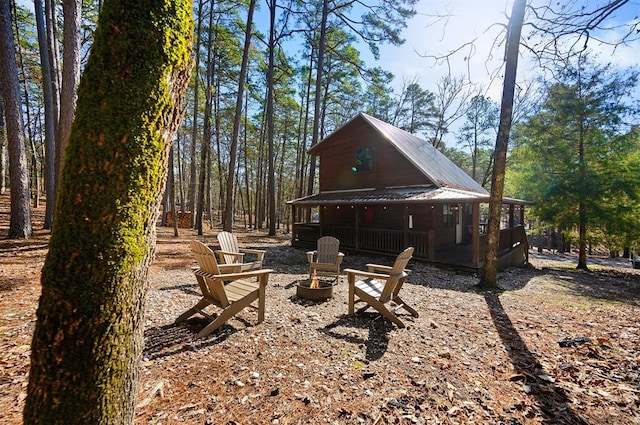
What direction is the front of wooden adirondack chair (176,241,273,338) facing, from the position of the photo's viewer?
facing away from the viewer and to the right of the viewer

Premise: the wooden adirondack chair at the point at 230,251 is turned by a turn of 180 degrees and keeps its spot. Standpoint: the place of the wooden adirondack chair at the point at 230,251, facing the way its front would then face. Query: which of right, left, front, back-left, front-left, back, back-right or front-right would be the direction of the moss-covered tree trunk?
back-left

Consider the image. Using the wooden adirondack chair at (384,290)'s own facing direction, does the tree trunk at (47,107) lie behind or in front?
in front

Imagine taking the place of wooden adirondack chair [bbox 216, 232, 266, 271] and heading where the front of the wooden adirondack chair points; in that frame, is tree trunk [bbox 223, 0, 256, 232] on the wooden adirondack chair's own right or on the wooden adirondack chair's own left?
on the wooden adirondack chair's own left

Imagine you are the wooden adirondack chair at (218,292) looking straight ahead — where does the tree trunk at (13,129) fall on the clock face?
The tree trunk is roughly at 9 o'clock from the wooden adirondack chair.

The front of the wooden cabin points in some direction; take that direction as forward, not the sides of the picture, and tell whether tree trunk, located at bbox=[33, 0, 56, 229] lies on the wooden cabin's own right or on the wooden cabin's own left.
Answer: on the wooden cabin's own right

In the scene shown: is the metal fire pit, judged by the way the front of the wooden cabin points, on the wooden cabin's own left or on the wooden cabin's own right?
on the wooden cabin's own right

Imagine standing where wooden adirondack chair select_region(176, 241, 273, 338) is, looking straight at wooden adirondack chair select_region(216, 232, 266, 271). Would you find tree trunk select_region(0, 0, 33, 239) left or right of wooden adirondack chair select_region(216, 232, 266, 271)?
left

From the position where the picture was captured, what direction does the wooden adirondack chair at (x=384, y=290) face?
facing away from the viewer and to the left of the viewer

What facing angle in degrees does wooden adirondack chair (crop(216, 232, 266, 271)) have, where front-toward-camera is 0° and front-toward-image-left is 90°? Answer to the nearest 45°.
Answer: approximately 315°

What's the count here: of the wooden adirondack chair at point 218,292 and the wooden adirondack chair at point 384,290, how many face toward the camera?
0

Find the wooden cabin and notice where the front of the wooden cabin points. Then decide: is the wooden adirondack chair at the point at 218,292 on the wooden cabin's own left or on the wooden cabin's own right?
on the wooden cabin's own right

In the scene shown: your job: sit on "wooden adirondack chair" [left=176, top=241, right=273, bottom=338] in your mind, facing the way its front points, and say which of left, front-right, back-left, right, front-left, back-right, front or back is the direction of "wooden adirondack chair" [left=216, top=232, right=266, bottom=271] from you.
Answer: front-left

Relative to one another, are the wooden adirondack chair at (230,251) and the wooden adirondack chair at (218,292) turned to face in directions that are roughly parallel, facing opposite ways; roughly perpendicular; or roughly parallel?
roughly perpendicular
